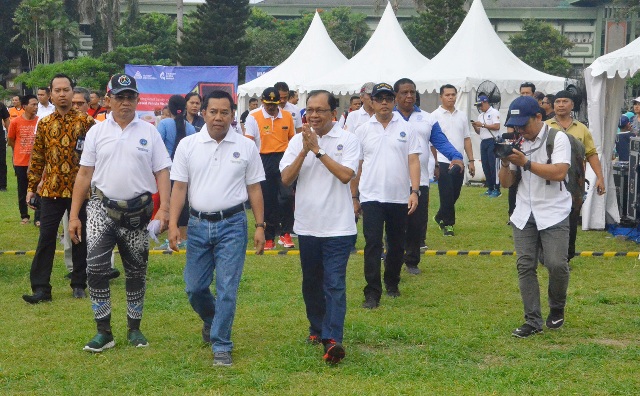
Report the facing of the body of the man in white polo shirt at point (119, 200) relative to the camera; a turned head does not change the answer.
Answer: toward the camera

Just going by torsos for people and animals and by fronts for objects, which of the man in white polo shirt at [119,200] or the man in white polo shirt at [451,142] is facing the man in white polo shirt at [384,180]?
the man in white polo shirt at [451,142]

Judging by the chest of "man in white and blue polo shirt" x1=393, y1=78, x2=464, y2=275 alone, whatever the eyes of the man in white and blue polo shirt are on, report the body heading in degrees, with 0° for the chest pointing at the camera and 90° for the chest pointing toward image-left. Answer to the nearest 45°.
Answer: approximately 0°

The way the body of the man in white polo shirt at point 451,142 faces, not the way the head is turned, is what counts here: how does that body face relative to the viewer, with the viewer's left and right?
facing the viewer

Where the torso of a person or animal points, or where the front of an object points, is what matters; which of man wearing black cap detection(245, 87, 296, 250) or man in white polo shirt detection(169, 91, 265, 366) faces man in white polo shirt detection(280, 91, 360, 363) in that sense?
the man wearing black cap

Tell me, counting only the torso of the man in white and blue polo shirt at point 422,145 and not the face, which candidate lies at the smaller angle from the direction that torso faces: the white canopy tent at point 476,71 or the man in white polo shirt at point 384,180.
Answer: the man in white polo shirt

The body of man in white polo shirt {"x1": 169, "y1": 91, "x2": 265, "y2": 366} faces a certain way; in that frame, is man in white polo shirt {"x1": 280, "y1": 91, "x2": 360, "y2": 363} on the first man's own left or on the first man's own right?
on the first man's own left

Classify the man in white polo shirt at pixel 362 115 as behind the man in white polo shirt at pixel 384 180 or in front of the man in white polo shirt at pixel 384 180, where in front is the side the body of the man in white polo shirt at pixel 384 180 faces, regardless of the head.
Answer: behind

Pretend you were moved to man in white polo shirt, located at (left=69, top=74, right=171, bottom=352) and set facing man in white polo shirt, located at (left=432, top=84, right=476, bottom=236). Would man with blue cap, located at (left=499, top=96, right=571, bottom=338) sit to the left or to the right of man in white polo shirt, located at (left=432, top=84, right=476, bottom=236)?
right

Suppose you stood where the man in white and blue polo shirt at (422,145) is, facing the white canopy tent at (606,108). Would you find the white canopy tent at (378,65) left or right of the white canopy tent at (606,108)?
left

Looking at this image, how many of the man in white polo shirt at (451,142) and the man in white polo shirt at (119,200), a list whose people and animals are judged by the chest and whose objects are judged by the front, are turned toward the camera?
2

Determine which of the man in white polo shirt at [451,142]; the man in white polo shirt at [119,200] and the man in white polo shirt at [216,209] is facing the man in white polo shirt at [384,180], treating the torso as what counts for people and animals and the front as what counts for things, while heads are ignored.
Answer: the man in white polo shirt at [451,142]

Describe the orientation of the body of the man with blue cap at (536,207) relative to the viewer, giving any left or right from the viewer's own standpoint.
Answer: facing the viewer and to the left of the viewer

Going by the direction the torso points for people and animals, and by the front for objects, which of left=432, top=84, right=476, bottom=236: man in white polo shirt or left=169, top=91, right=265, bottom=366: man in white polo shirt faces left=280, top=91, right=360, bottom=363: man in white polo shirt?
left=432, top=84, right=476, bottom=236: man in white polo shirt

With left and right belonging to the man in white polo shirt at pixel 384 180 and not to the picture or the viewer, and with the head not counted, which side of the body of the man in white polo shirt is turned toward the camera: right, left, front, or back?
front
